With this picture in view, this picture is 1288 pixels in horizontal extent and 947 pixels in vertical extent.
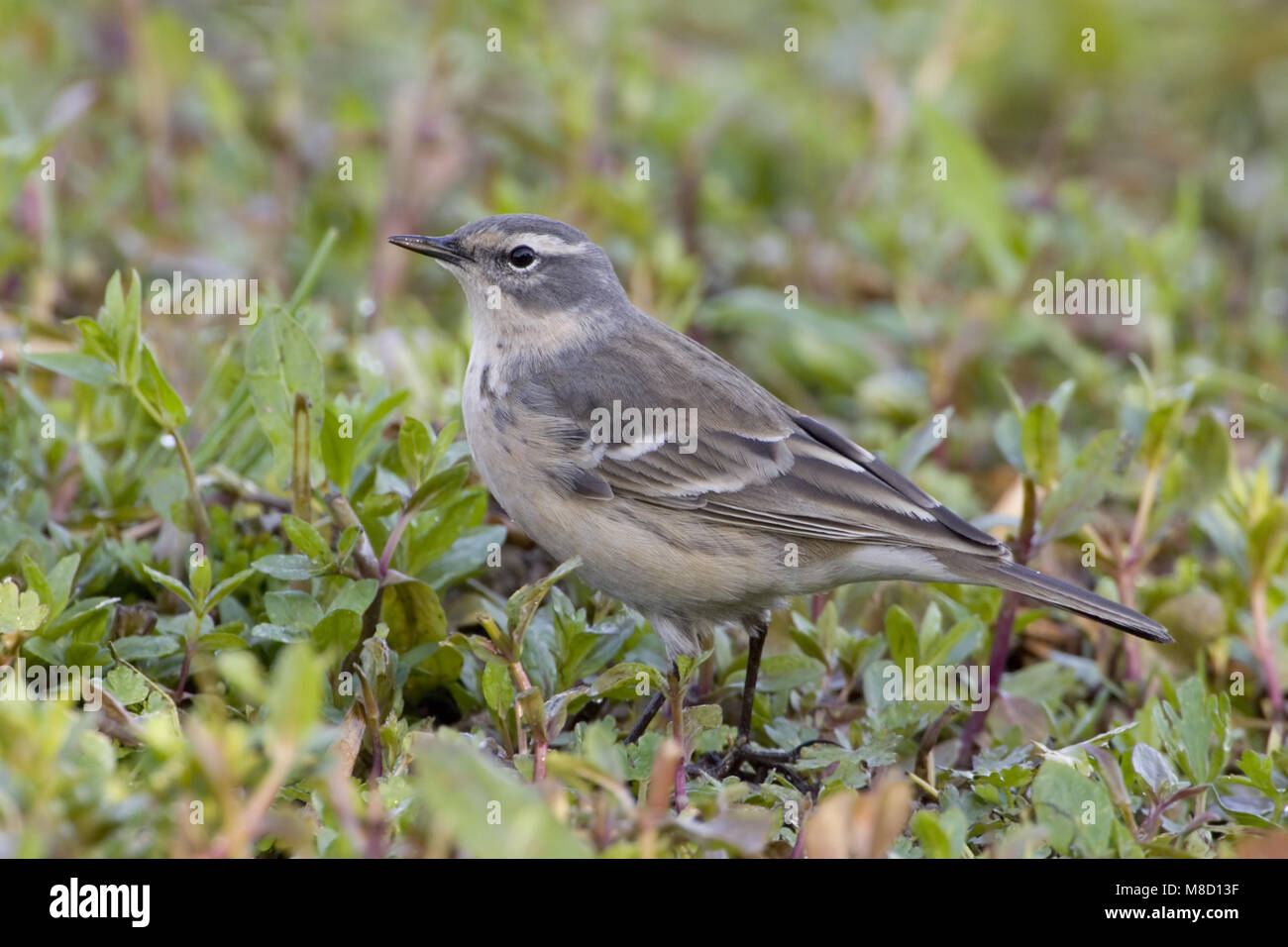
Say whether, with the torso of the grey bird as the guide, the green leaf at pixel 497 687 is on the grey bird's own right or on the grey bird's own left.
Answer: on the grey bird's own left

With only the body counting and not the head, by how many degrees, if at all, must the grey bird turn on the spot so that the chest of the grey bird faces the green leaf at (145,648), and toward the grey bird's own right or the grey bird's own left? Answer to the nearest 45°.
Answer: approximately 45° to the grey bird's own left

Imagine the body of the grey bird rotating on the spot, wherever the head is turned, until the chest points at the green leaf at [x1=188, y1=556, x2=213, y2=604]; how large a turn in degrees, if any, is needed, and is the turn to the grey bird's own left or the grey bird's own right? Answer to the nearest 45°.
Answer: approximately 45° to the grey bird's own left

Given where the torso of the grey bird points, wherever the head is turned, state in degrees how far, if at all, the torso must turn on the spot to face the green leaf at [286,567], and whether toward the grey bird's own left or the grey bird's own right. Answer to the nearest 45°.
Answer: approximately 45° to the grey bird's own left

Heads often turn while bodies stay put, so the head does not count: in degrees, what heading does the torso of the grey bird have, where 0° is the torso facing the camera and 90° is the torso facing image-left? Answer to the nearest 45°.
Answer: approximately 90°

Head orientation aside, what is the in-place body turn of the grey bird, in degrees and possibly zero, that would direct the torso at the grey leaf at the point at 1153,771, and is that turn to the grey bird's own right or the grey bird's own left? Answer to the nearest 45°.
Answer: approximately 135° to the grey bird's own left

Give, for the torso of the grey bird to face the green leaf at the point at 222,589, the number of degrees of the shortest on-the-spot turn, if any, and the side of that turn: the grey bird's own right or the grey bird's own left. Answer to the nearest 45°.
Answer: approximately 45° to the grey bird's own left
